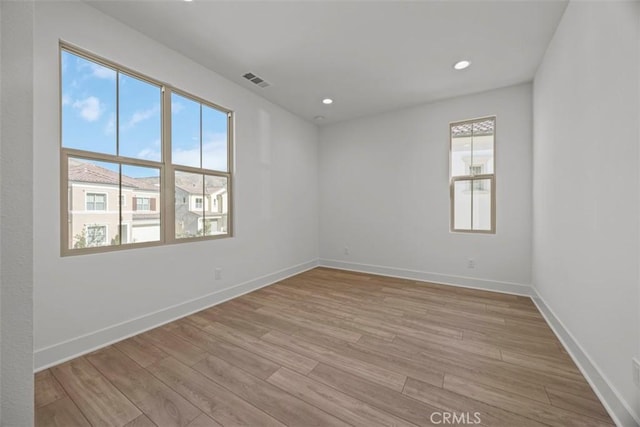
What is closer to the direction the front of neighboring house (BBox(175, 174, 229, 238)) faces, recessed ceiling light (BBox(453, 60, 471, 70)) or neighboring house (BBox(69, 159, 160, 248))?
the recessed ceiling light

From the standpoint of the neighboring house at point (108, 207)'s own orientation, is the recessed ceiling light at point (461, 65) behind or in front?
in front

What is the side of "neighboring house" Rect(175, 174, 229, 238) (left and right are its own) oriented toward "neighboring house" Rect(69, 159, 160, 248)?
right

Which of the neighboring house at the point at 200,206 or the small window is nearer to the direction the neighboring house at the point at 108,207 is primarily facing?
the small window

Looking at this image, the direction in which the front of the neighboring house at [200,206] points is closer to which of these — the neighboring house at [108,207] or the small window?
the small window

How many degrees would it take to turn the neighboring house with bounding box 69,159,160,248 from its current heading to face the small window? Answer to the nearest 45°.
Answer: approximately 45° to its left

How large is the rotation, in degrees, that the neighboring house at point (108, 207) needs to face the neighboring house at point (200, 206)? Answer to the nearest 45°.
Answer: approximately 45° to its left

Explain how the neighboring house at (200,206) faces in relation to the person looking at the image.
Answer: facing the viewer and to the right of the viewer

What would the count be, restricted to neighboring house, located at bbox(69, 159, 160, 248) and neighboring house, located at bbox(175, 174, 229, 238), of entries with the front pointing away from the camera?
0

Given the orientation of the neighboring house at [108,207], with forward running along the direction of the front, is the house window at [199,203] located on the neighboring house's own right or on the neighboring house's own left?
on the neighboring house's own left

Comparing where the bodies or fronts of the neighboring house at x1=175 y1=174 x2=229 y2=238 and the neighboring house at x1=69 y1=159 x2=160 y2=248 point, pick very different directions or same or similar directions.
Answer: same or similar directions
